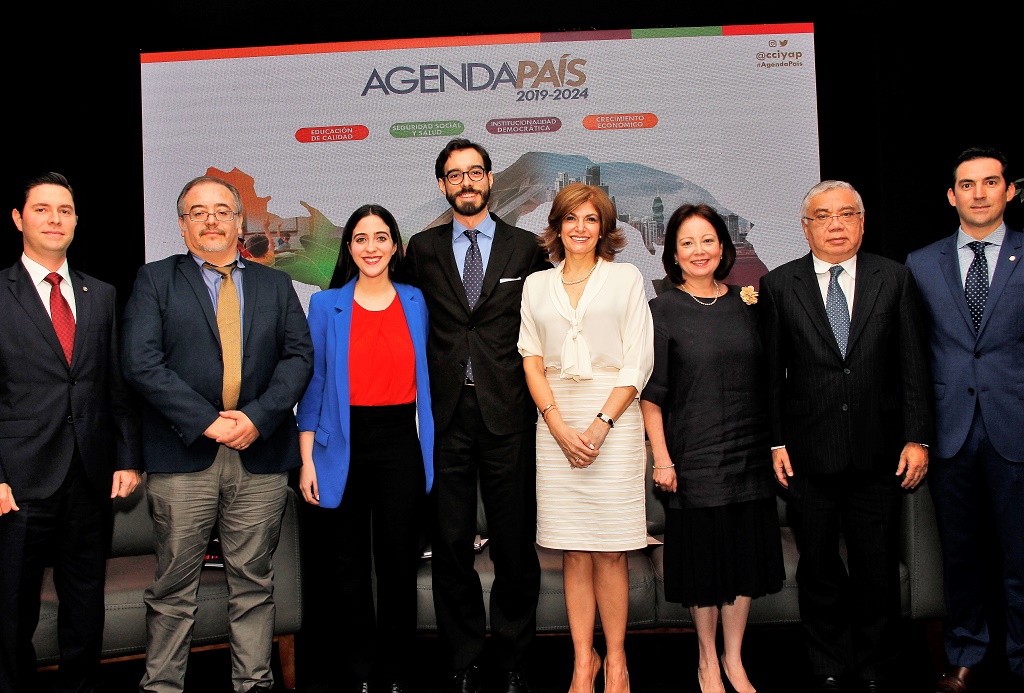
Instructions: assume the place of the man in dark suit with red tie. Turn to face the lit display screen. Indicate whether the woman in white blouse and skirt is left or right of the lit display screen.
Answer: right

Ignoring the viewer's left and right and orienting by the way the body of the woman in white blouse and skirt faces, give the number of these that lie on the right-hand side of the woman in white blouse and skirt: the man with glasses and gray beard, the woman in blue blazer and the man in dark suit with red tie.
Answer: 3

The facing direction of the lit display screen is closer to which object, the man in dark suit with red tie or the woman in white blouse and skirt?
the woman in white blouse and skirt

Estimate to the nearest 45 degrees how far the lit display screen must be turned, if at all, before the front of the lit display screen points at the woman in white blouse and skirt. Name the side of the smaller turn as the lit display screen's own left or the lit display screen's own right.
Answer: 0° — it already faces them

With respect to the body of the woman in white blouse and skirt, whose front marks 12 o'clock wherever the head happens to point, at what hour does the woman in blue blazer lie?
The woman in blue blazer is roughly at 3 o'clock from the woman in white blouse and skirt.

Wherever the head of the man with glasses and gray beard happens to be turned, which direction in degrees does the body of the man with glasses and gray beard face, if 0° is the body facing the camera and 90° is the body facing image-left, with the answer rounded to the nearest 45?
approximately 0°

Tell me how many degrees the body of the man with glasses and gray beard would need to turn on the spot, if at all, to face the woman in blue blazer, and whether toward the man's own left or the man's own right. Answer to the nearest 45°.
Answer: approximately 90° to the man's own left

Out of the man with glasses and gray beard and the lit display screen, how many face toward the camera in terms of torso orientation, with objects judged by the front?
2
